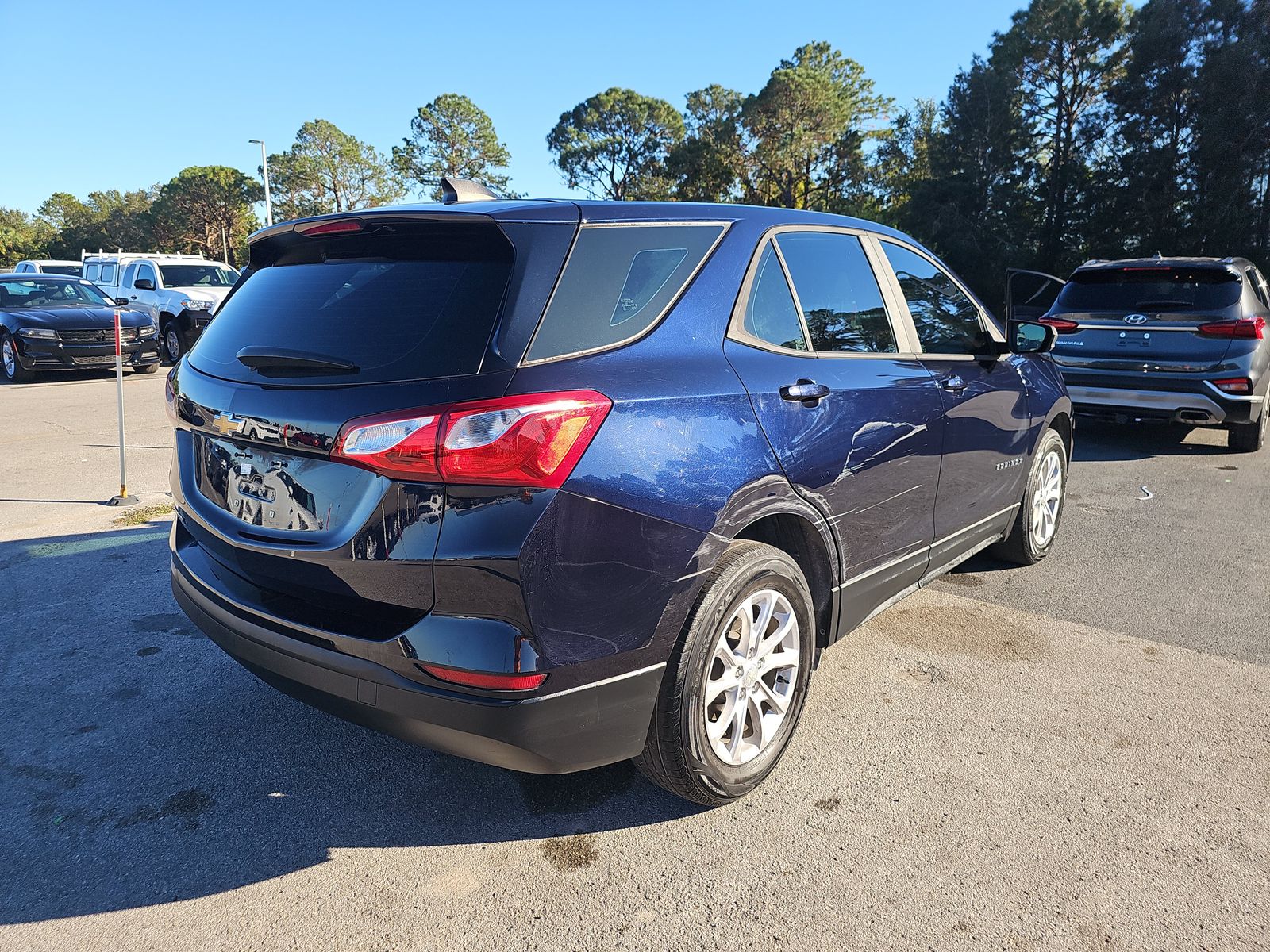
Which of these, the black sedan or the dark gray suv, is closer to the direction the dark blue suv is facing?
the dark gray suv

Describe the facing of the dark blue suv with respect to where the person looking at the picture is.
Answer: facing away from the viewer and to the right of the viewer

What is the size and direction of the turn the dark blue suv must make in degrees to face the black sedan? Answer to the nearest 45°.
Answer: approximately 90° to its left

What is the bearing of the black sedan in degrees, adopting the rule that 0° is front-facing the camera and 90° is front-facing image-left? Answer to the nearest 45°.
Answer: approximately 315°
